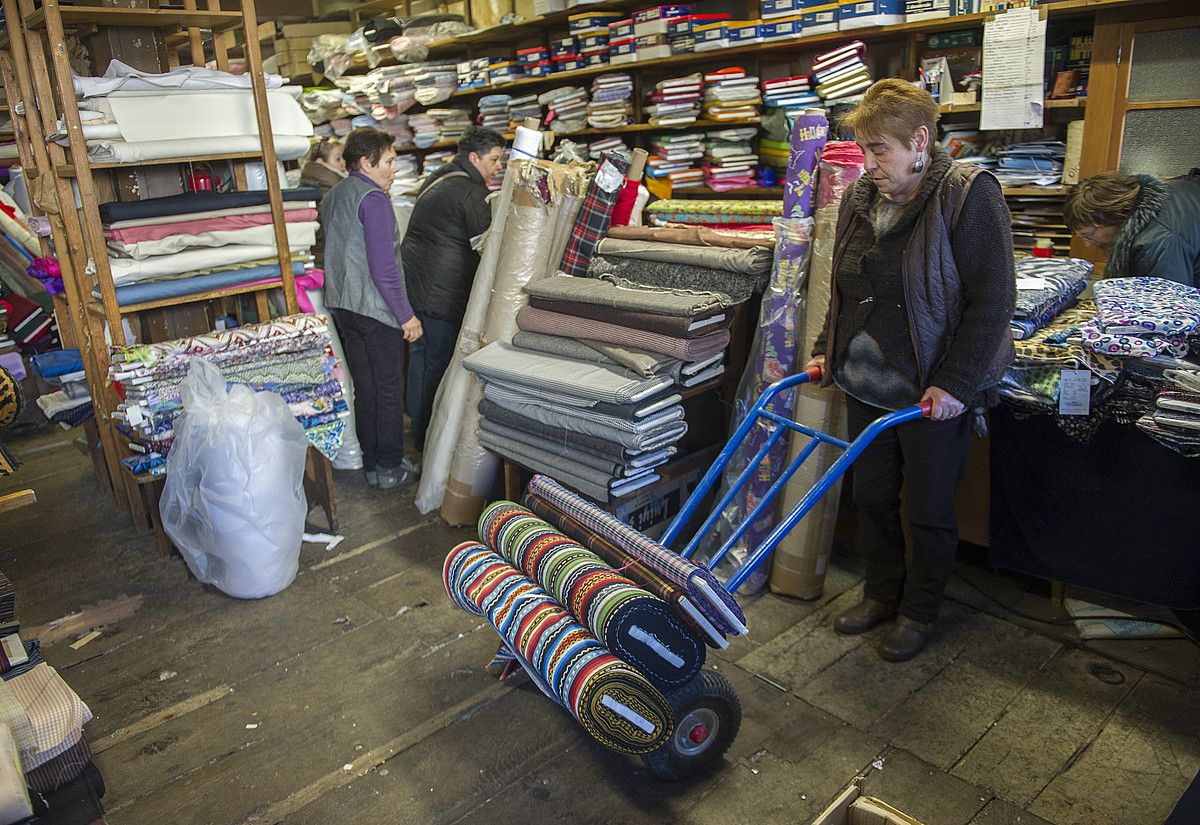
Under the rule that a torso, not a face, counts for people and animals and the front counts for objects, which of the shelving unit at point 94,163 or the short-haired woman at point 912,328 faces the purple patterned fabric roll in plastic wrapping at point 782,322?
the shelving unit

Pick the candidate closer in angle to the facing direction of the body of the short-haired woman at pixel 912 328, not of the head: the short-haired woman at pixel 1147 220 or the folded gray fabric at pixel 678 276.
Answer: the folded gray fabric

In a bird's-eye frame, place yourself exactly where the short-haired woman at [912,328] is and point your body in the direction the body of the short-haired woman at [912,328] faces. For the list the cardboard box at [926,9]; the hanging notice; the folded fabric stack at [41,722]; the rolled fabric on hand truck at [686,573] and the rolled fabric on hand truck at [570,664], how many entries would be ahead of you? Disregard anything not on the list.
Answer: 3

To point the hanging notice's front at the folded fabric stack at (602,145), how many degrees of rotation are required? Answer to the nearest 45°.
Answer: approximately 135° to its right

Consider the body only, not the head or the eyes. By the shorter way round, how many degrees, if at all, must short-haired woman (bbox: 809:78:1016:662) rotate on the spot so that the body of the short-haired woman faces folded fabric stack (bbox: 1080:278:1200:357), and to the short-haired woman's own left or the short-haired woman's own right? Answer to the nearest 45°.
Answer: approximately 135° to the short-haired woman's own left

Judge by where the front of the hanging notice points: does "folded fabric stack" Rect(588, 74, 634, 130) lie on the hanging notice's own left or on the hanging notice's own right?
on the hanging notice's own right

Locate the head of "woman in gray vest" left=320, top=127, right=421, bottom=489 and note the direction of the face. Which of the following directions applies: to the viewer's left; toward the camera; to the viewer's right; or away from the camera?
to the viewer's right

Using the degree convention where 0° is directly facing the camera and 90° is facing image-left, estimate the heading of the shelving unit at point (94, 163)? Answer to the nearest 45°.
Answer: approximately 315°

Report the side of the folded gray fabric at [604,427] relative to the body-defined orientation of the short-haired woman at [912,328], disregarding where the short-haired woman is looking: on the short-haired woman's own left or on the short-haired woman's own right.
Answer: on the short-haired woman's own right

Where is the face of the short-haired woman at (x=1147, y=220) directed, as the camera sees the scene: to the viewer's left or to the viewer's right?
to the viewer's left

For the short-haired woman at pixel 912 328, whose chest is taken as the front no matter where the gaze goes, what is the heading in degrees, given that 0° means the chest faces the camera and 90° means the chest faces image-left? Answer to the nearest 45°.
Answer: approximately 45°

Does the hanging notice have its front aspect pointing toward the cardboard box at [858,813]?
yes

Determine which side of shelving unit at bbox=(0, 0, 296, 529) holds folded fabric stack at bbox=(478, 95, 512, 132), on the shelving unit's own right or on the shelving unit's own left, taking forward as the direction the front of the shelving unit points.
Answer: on the shelving unit's own left

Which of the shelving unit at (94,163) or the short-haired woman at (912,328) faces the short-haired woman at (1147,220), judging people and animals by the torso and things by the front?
the shelving unit

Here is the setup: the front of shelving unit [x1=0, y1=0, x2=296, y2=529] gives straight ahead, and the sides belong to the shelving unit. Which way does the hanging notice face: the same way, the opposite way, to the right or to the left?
to the right
